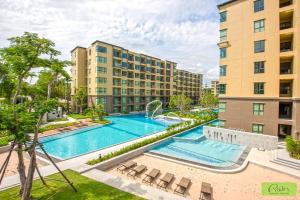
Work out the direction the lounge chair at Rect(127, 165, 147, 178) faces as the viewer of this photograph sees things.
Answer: facing away from the viewer and to the right of the viewer

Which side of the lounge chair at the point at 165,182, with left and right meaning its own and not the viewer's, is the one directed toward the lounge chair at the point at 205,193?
right

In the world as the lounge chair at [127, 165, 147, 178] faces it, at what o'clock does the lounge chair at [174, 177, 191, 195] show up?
the lounge chair at [174, 177, 191, 195] is roughly at 3 o'clock from the lounge chair at [127, 165, 147, 178].

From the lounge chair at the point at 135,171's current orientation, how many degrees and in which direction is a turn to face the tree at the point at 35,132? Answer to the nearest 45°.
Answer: approximately 180°

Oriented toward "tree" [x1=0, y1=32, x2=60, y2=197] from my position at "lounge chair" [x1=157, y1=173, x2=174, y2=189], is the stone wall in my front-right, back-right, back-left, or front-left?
back-right

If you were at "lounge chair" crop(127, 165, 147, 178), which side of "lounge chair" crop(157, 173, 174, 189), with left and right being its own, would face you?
left

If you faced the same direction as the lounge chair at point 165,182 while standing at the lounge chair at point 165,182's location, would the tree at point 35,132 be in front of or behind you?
behind

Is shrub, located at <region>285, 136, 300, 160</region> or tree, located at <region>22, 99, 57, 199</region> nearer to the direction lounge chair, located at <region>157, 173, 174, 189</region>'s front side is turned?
the shrub
